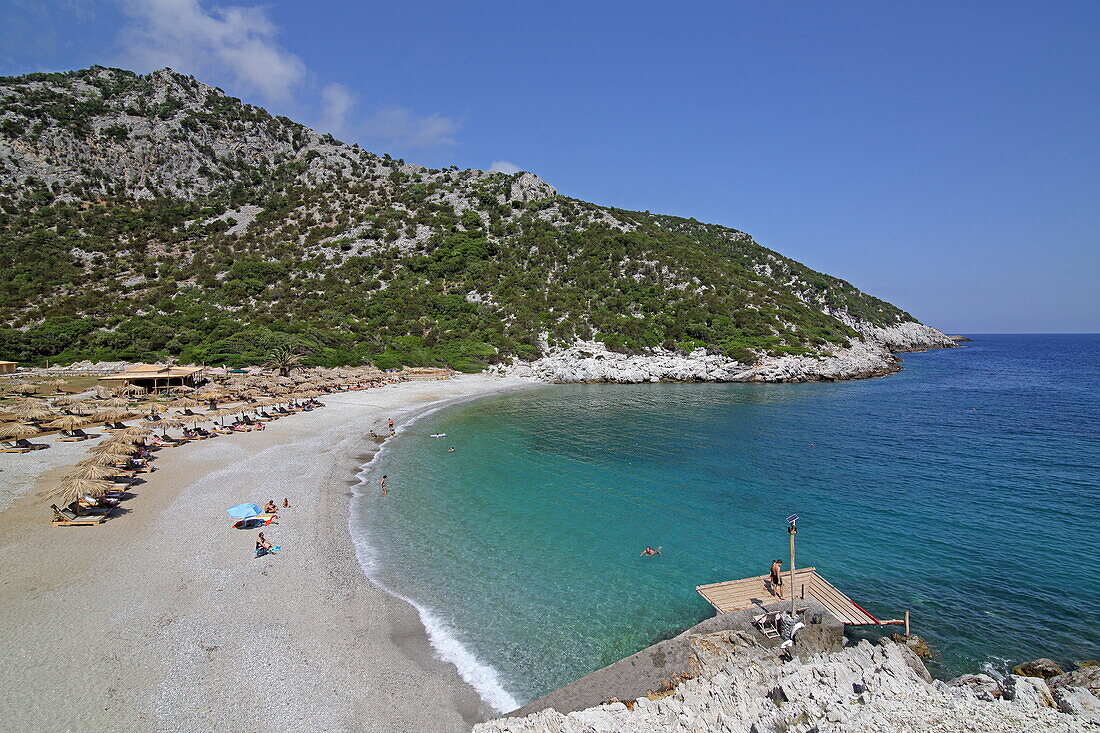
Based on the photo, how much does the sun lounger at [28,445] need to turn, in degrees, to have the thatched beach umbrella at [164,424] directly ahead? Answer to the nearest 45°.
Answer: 0° — it already faces it

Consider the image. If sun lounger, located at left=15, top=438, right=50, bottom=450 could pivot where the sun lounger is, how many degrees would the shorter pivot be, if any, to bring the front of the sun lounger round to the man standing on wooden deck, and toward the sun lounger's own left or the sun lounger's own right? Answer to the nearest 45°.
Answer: approximately 45° to the sun lounger's own right

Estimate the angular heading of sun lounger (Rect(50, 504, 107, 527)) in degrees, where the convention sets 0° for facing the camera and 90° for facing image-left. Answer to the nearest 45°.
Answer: approximately 270°

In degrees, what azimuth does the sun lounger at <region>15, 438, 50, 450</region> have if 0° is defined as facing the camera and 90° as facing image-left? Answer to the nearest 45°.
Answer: approximately 270°

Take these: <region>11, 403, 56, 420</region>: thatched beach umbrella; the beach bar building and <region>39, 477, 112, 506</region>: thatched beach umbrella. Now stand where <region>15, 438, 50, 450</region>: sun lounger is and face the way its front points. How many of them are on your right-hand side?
1

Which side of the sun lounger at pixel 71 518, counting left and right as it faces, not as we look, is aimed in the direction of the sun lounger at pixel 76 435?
left

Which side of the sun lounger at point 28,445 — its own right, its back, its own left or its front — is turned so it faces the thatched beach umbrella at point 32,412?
left

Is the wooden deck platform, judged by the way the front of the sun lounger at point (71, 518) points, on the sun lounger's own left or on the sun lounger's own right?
on the sun lounger's own right

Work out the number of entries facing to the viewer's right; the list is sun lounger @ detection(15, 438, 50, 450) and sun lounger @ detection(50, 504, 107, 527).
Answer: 2

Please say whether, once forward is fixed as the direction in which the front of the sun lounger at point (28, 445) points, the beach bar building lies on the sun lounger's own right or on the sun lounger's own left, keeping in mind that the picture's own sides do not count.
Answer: on the sun lounger's own left

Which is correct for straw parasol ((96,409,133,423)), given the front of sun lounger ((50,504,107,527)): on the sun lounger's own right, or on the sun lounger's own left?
on the sun lounger's own left
